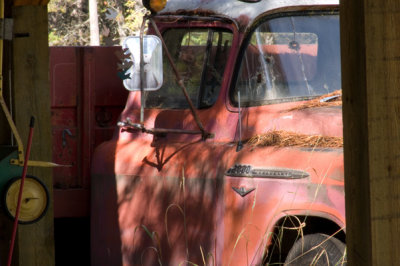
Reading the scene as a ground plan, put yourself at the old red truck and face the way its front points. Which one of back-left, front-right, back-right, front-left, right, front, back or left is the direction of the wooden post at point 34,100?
right

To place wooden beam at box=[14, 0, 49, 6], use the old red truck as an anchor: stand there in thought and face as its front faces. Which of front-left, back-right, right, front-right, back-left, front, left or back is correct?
right

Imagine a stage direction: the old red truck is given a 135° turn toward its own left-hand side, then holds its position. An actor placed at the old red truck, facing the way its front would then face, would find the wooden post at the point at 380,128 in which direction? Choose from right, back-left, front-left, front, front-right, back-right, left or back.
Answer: back

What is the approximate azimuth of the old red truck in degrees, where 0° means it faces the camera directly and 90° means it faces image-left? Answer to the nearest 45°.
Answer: approximately 315°
